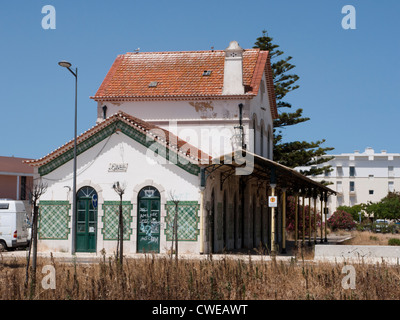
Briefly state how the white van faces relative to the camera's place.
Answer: facing away from the viewer and to the left of the viewer
